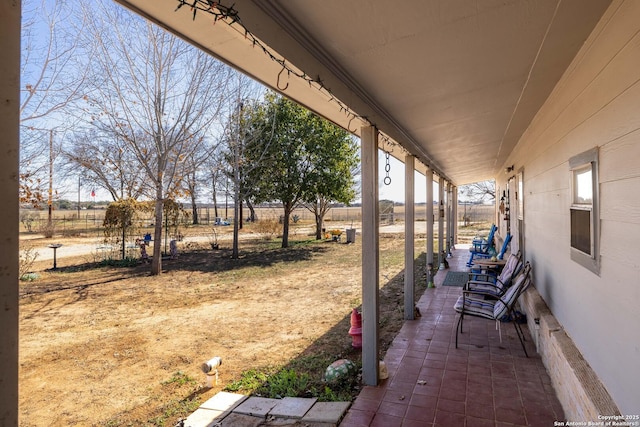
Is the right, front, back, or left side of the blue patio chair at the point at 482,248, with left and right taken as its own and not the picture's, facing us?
left

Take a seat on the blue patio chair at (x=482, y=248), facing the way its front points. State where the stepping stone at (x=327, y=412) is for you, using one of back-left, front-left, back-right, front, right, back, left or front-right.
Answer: left

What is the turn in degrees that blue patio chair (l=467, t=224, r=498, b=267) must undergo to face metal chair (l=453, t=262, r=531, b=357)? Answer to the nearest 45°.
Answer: approximately 90° to its left

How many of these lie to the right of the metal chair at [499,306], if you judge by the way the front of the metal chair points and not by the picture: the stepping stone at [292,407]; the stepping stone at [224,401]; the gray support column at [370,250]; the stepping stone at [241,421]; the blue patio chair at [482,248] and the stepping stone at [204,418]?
1

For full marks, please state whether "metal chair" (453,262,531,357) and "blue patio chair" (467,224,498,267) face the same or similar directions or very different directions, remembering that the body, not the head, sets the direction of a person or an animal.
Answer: same or similar directions

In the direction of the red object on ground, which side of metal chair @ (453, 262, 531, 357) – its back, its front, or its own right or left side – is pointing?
front

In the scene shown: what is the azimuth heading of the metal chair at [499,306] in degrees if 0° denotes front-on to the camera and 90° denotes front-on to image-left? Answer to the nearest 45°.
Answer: approximately 90°

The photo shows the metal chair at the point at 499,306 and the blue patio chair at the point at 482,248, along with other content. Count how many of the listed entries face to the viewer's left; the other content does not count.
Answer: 2

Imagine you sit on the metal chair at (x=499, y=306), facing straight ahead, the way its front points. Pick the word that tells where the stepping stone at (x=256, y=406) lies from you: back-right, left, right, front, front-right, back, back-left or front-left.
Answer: front-left

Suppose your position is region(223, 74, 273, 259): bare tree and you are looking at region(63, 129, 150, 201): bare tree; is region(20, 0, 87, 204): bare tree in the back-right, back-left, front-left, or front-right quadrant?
front-left

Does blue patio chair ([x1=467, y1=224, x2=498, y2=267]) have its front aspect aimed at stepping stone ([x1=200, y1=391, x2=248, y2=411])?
no

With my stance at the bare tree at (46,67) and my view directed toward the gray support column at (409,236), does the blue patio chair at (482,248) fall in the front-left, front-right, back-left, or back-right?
front-left

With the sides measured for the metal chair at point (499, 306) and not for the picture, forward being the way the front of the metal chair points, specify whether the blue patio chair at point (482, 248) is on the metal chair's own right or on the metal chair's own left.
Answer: on the metal chair's own right

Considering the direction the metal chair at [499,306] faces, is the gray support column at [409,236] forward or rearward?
forward

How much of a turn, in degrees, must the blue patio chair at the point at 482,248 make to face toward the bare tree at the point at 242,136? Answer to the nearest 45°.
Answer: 0° — it already faces it

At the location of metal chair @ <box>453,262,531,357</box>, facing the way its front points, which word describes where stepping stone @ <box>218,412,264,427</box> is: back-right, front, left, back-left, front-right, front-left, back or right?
front-left

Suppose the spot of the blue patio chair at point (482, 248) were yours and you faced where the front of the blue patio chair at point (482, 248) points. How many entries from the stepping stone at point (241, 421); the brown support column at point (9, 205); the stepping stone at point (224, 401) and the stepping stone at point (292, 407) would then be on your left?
4

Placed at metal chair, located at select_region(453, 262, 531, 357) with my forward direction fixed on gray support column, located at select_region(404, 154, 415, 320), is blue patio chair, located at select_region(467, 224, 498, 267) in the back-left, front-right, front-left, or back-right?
front-right

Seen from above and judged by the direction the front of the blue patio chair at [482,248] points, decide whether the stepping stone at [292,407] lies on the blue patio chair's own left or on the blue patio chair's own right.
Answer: on the blue patio chair's own left

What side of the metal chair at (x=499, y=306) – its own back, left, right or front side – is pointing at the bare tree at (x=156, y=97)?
front
